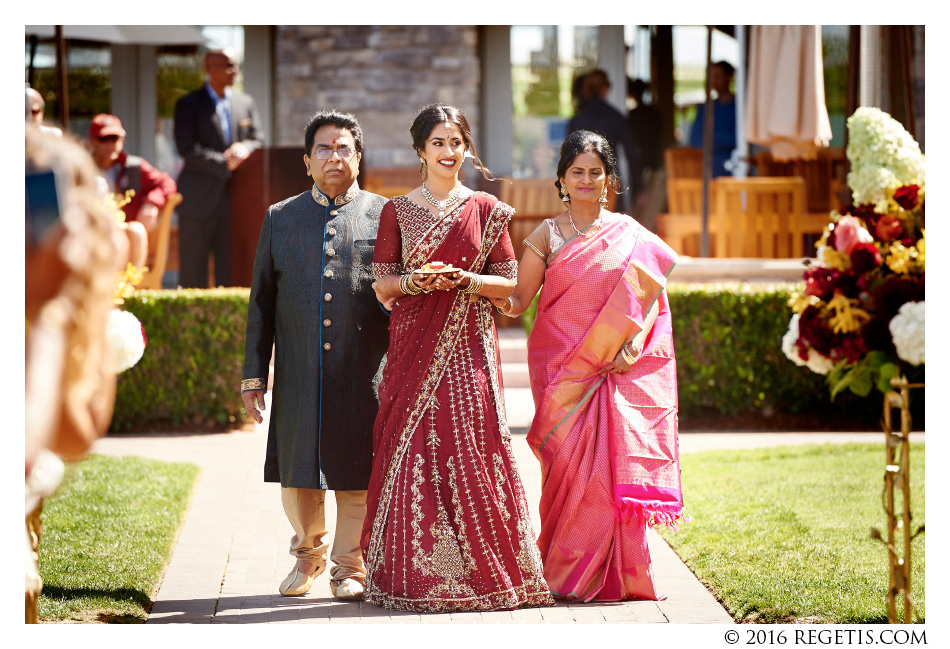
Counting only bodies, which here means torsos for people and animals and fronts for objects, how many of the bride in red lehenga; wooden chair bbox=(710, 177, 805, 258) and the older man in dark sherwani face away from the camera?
1

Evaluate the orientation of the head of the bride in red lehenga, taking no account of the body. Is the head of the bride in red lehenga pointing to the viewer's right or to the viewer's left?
to the viewer's right

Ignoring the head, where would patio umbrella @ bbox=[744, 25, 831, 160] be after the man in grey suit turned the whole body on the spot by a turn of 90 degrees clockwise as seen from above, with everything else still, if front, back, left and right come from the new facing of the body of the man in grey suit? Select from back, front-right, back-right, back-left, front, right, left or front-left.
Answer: back-left

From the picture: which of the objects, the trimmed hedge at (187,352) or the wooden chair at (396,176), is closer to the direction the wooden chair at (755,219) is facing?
the wooden chair

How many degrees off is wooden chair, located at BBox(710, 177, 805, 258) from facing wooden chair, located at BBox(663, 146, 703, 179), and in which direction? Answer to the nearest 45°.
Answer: approximately 45° to its left

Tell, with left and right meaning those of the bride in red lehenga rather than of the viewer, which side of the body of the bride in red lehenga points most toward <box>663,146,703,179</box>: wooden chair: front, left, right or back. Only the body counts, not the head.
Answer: back

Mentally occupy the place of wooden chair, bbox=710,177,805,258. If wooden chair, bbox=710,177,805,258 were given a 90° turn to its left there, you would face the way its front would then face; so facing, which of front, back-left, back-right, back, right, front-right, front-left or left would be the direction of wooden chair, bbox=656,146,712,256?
front-right

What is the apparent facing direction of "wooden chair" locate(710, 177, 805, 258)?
away from the camera

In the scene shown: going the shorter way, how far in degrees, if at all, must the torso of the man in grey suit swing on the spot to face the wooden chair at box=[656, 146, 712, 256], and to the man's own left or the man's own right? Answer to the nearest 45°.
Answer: approximately 45° to the man's own left

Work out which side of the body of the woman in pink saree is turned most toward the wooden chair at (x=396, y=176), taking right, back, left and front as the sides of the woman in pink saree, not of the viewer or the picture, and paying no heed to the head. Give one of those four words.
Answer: back

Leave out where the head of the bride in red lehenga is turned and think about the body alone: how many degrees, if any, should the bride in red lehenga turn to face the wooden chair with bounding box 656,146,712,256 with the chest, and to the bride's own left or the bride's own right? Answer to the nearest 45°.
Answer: approximately 180°

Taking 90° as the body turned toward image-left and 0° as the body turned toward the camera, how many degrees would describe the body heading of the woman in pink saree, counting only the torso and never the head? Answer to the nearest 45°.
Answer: approximately 0°

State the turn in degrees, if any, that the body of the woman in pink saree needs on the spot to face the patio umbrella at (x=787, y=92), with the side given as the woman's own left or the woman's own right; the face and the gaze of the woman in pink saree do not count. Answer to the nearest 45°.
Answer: approximately 180°

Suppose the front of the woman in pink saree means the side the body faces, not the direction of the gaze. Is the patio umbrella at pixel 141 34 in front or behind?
behind

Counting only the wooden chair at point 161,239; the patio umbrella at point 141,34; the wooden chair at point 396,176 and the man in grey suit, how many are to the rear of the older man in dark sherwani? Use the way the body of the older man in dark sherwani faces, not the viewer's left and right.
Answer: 4
